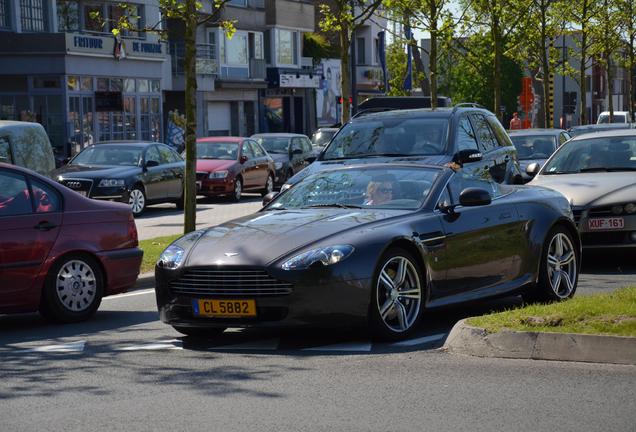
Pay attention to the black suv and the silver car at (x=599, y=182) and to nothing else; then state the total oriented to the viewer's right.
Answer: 0

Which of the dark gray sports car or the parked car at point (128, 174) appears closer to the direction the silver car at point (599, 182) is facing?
the dark gray sports car

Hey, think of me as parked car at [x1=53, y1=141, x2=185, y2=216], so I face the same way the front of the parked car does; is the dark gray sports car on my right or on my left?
on my left

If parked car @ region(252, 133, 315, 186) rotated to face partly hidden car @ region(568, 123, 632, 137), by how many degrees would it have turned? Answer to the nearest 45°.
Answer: approximately 90° to its left

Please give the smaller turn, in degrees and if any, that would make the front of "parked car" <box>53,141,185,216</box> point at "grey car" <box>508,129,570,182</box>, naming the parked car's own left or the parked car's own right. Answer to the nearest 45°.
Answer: approximately 135° to the parked car's own left

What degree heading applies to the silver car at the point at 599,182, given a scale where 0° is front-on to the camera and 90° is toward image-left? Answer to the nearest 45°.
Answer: approximately 45°

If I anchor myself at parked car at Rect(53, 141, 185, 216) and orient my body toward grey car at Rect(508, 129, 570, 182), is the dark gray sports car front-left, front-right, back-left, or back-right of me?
front-right

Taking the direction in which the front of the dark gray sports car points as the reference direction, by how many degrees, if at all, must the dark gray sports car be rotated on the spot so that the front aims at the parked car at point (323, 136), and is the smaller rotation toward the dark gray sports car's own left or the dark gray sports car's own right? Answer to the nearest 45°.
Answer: approximately 135° to the dark gray sports car's own right

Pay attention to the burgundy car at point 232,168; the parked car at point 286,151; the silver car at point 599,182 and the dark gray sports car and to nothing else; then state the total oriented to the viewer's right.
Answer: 0

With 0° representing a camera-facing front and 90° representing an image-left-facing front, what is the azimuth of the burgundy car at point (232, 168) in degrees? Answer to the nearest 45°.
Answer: approximately 45°

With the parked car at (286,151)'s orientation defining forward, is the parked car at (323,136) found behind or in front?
behind

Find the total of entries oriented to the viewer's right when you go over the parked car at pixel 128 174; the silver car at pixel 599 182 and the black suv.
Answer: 0

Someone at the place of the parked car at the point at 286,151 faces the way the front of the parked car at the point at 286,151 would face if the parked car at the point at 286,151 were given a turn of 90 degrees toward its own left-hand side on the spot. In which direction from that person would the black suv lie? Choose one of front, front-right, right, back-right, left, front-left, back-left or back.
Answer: front-right

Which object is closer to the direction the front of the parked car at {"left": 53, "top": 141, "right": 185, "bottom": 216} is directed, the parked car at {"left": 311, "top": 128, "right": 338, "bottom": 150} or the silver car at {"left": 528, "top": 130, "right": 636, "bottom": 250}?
the silver car

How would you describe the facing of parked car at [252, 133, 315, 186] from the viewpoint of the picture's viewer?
facing the viewer and to the left of the viewer

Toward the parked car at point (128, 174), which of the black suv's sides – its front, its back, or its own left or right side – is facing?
right

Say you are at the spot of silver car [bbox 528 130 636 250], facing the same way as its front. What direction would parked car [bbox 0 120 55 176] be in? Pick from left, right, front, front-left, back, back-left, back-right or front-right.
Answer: front-right

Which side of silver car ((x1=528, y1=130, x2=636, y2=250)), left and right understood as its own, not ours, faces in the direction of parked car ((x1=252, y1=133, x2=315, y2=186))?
right

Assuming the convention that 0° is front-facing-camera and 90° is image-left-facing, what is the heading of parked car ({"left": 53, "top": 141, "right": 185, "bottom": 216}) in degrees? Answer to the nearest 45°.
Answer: approximately 45°
